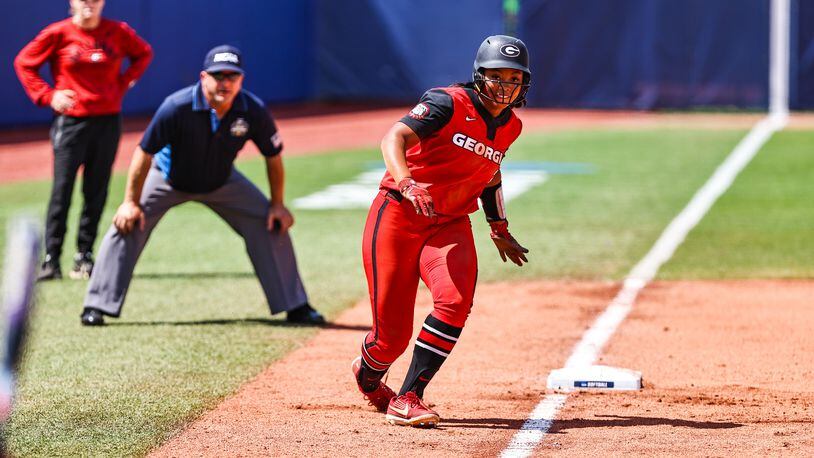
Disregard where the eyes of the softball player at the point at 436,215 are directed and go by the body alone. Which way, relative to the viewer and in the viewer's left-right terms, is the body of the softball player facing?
facing the viewer and to the right of the viewer

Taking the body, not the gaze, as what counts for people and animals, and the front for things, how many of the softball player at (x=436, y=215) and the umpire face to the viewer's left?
0

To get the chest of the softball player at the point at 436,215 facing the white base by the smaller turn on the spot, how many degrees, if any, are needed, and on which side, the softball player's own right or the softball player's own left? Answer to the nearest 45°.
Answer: approximately 90° to the softball player's own left

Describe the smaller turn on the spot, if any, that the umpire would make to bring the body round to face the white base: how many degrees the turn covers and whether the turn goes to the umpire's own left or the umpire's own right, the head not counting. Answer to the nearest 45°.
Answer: approximately 45° to the umpire's own left

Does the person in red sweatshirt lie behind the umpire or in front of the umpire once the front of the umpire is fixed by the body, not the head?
behind

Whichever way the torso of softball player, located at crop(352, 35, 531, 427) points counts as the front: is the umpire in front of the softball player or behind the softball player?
behind

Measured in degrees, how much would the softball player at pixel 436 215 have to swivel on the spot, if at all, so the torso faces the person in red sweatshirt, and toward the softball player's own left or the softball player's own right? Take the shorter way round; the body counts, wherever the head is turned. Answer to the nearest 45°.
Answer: approximately 180°

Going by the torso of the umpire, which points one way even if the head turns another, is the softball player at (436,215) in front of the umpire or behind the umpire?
in front

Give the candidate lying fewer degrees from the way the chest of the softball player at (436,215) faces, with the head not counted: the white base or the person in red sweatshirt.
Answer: the white base
